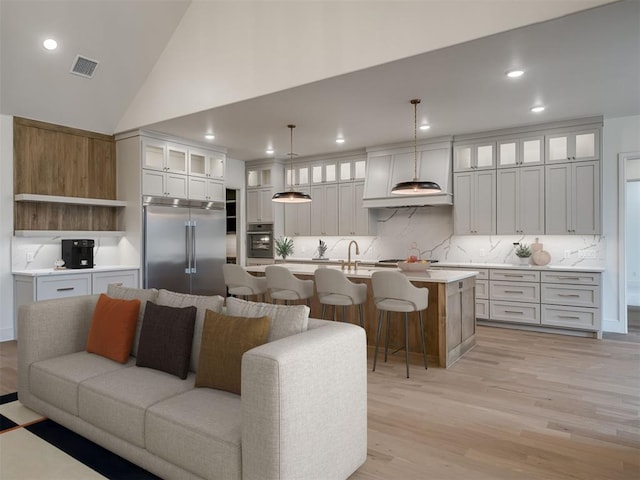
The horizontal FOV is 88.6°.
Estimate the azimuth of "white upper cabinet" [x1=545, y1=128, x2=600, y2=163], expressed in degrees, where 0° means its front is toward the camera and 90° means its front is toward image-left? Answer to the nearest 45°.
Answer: approximately 45°

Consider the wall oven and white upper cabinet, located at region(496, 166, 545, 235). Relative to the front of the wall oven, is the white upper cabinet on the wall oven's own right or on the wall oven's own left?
on the wall oven's own left

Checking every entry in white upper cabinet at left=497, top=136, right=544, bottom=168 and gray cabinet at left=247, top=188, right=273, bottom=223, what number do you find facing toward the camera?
2

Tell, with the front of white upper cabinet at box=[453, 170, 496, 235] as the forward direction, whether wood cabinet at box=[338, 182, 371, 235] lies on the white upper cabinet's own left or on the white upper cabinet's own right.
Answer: on the white upper cabinet's own right

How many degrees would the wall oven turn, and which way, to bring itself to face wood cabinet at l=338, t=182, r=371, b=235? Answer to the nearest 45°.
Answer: approximately 45° to its left
